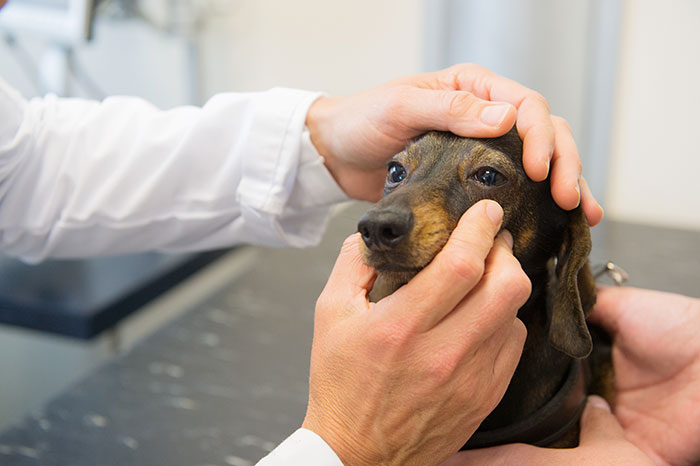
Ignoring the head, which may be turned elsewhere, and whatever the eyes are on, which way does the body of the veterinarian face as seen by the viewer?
to the viewer's right

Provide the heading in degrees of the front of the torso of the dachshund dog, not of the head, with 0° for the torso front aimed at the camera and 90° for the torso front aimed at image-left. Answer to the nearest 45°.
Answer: approximately 45°
